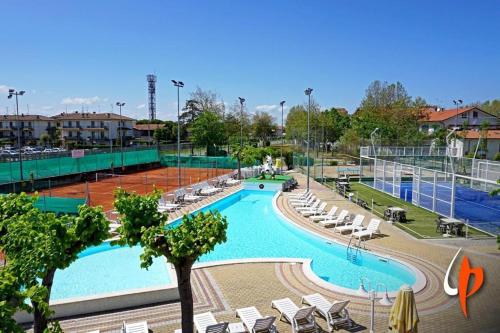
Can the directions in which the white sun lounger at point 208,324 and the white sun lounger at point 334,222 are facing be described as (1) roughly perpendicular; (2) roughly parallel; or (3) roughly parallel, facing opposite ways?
roughly perpendicular

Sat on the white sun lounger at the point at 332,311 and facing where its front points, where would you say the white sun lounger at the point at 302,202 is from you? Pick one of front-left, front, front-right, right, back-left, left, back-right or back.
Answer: front-right

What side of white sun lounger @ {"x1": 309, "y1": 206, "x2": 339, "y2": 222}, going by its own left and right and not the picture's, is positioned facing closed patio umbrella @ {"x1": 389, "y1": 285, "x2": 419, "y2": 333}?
left

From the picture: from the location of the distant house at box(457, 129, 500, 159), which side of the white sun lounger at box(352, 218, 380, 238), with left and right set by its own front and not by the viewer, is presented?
back

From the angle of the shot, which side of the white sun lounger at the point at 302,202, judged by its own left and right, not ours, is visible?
left

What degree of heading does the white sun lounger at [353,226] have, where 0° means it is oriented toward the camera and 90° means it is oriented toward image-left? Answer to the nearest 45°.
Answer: approximately 45°

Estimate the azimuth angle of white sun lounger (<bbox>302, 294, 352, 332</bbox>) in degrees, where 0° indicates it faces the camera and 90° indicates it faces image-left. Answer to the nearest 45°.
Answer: approximately 135°

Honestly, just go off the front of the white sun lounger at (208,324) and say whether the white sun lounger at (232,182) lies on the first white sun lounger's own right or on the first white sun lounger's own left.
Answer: on the first white sun lounger's own right

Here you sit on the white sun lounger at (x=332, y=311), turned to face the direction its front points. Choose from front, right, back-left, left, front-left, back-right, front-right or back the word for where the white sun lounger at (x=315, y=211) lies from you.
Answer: front-right

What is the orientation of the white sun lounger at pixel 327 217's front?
to the viewer's left

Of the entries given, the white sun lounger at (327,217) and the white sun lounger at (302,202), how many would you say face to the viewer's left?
2

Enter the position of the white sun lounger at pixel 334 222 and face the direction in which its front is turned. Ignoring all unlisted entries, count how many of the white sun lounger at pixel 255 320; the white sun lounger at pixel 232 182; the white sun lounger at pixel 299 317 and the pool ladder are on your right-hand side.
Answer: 1
